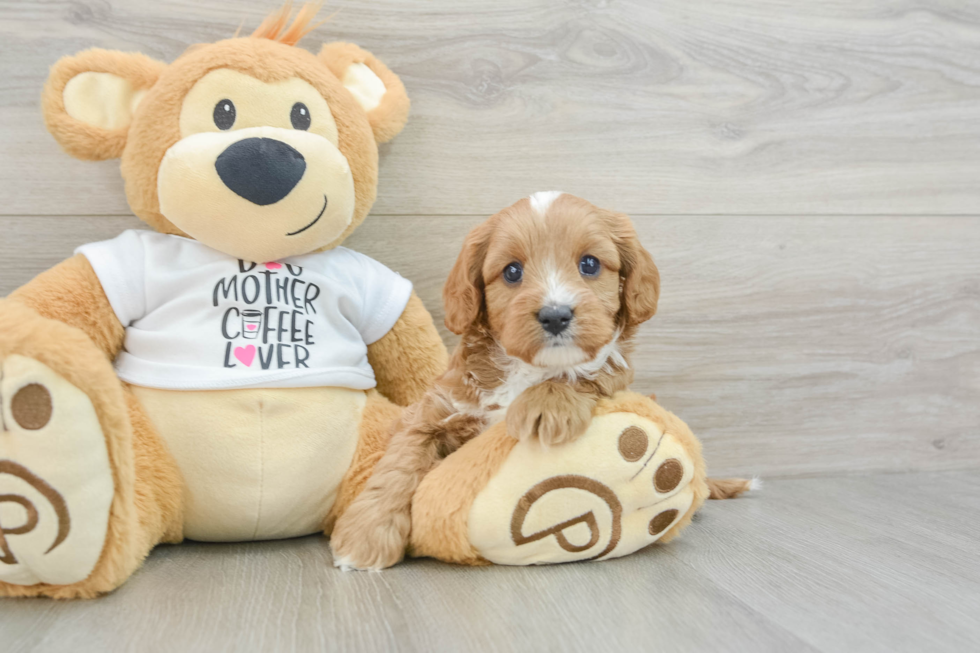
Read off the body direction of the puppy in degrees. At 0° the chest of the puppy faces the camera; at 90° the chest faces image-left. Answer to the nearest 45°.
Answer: approximately 0°
